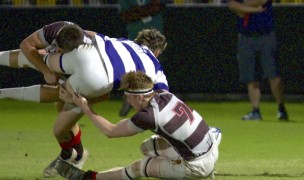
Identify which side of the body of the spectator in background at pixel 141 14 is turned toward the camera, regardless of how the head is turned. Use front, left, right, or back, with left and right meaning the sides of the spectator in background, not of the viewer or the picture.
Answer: front

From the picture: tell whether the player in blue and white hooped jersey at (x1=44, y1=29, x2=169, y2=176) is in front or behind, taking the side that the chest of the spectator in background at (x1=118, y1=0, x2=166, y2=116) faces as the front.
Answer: in front

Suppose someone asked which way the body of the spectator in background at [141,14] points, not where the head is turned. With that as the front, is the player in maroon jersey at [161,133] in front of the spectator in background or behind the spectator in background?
in front

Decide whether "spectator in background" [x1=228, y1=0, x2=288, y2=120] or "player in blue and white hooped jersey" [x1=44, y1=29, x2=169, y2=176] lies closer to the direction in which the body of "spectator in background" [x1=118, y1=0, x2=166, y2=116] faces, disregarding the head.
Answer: the player in blue and white hooped jersey

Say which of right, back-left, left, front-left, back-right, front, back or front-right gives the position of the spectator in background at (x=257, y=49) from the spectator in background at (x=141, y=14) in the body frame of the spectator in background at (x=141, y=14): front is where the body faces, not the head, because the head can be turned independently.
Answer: left

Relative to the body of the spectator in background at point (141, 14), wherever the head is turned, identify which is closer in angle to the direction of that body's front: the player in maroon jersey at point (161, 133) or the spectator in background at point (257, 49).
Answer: the player in maroon jersey
